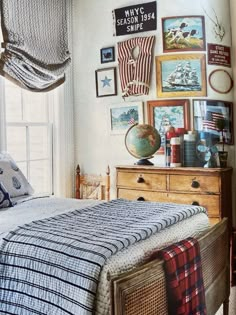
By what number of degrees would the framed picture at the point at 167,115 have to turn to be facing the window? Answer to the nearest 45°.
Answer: approximately 90° to its right

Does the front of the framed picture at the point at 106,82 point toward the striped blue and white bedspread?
yes

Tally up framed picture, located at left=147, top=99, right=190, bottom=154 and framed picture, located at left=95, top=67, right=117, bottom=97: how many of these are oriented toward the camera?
2

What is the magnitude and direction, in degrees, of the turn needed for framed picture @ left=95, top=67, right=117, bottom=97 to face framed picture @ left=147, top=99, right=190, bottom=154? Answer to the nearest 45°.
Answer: approximately 45° to its left

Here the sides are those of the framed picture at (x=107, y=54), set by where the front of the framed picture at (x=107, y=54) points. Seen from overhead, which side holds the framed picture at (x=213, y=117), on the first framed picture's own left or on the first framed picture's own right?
on the first framed picture's own left
